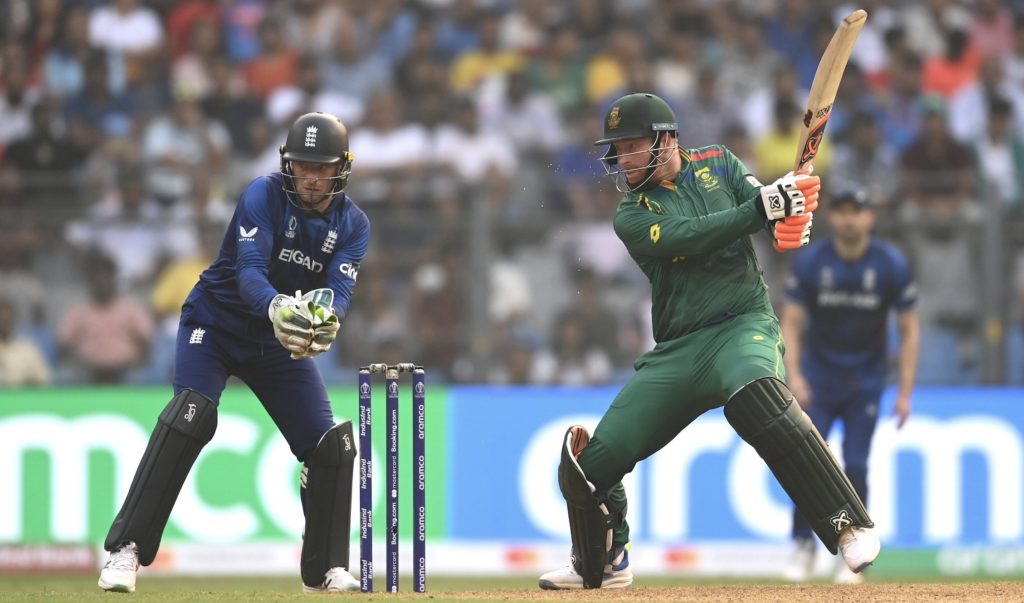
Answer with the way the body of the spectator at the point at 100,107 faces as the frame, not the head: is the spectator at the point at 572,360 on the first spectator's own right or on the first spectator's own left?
on the first spectator's own left

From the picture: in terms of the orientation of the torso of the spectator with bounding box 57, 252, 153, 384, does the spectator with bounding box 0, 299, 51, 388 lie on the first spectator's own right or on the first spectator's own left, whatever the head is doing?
on the first spectator's own right

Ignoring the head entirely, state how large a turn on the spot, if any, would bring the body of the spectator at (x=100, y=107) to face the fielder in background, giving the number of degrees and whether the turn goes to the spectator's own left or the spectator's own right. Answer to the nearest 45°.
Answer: approximately 45° to the spectator's own left

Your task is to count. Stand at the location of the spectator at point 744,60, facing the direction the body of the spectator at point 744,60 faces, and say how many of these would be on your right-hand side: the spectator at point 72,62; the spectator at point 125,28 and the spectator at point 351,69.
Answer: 3

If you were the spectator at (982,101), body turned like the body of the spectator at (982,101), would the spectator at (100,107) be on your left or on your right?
on your right

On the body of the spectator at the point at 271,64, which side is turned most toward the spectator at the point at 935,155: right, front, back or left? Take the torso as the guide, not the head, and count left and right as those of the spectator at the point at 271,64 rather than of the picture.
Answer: left
